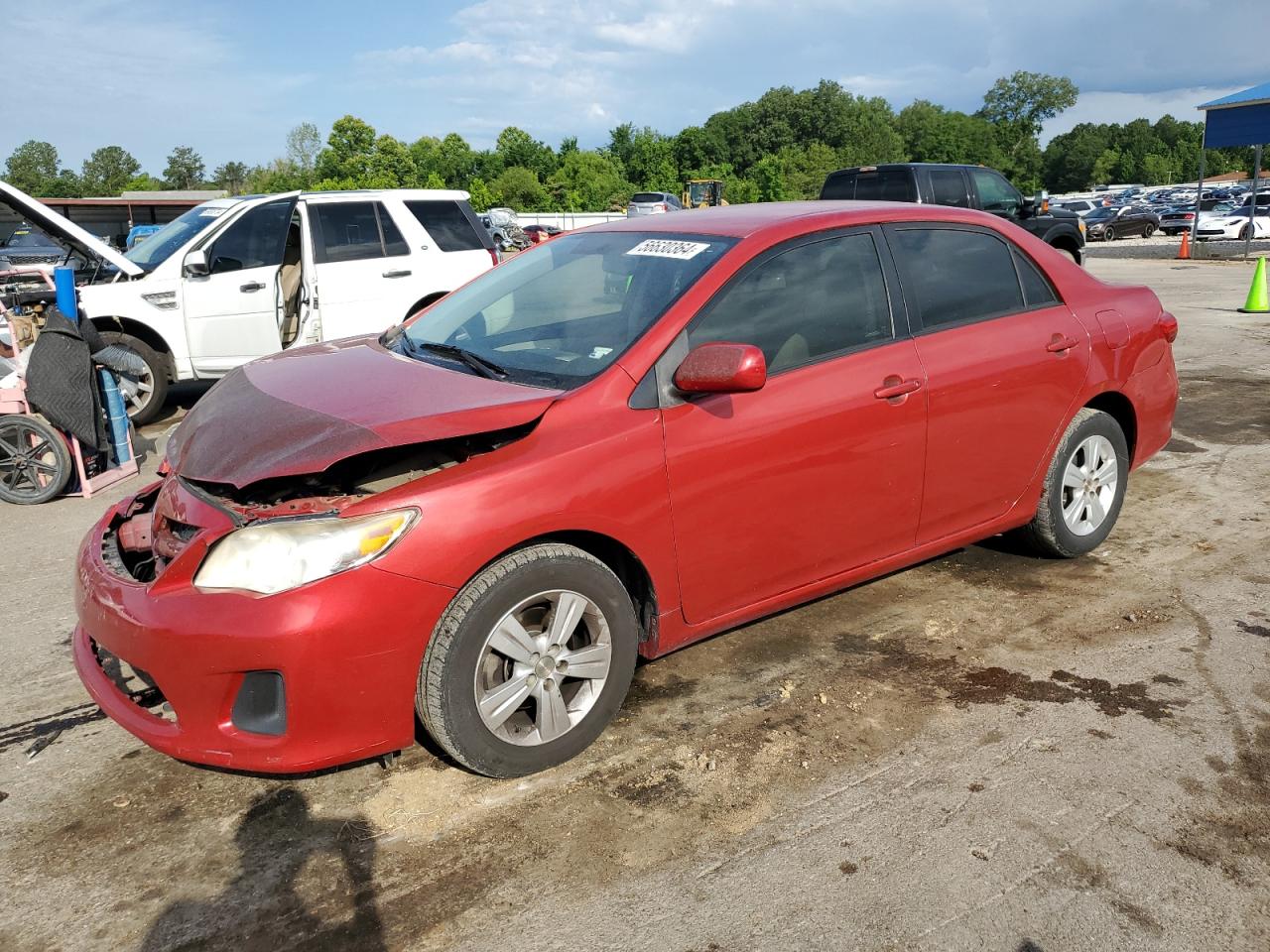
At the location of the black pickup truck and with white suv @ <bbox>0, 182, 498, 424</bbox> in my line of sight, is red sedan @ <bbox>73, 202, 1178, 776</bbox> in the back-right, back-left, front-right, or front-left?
front-left

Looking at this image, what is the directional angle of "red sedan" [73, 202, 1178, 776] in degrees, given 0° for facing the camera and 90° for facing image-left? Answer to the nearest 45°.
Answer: approximately 45°

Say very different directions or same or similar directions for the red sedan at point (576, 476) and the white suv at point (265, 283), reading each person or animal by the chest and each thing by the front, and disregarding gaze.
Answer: same or similar directions

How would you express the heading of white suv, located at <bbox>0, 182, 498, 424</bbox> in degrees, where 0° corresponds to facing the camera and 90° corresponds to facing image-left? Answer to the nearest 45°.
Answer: approximately 45°

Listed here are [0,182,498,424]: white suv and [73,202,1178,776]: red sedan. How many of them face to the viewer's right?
0

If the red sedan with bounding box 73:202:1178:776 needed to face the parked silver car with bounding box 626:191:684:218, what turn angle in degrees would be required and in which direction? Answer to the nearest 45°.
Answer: approximately 135° to its right

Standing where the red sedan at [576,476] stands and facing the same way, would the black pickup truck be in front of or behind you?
behind

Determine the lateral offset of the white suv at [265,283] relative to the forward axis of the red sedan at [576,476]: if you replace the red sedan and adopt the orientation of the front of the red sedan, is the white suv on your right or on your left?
on your right

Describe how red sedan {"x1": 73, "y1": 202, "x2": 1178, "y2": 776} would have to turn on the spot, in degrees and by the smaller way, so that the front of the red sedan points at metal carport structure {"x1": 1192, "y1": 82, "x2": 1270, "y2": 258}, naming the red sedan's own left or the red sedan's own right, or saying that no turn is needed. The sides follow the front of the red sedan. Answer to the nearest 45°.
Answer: approximately 180°
